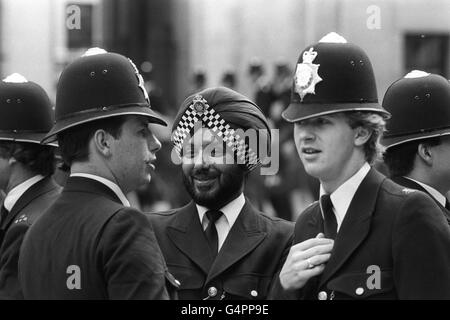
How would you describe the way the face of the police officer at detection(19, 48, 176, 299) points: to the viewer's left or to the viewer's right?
to the viewer's right

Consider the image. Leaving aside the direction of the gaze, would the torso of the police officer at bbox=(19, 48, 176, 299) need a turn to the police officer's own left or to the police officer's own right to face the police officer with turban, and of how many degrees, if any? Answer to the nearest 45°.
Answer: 0° — they already face them

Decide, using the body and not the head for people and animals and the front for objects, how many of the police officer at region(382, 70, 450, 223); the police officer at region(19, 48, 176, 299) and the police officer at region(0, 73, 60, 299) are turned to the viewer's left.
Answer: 1

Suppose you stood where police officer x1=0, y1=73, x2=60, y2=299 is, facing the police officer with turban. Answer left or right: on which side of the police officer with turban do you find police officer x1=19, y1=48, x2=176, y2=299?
right

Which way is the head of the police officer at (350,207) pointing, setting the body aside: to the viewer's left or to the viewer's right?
to the viewer's left

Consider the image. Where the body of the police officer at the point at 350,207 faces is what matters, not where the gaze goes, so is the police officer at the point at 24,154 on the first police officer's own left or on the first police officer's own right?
on the first police officer's own right
